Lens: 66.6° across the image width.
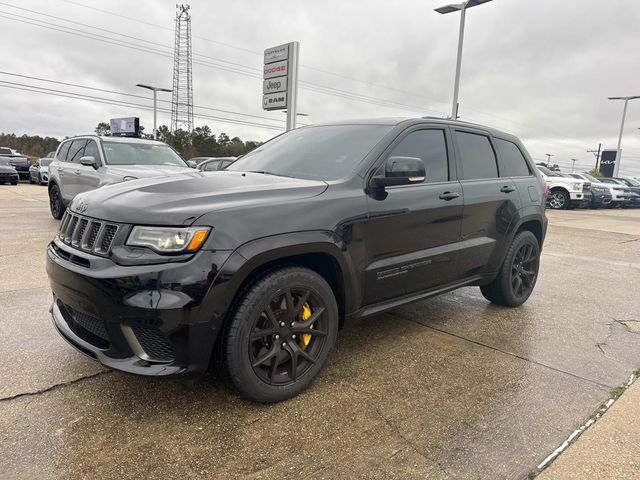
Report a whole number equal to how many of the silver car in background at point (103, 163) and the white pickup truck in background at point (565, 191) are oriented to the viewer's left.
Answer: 0

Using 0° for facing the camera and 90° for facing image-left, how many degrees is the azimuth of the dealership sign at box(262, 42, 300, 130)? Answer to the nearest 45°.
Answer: approximately 45°

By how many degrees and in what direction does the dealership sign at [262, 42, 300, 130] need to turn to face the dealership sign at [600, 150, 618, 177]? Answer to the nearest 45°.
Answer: approximately 180°

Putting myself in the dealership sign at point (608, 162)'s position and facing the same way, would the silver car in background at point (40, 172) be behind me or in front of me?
in front

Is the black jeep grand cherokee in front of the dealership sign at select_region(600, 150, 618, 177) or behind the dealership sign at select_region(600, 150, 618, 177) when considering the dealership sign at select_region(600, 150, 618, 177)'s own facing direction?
in front

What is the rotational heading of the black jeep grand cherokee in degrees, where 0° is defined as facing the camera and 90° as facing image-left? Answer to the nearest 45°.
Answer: approximately 45°

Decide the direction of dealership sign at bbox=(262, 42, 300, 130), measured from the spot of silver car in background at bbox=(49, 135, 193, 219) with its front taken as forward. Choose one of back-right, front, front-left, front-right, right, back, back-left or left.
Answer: left
